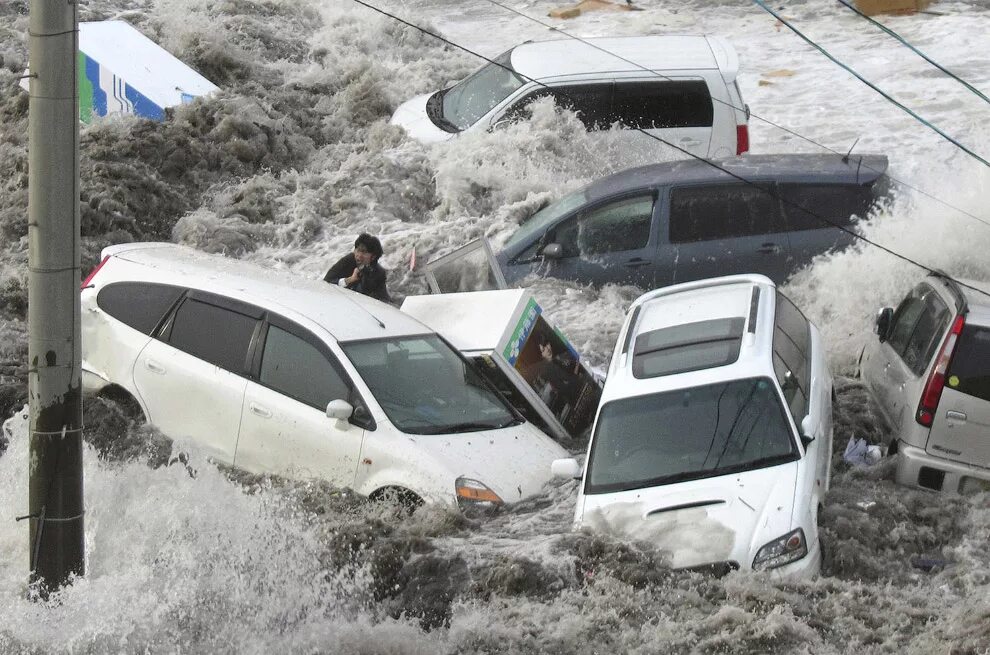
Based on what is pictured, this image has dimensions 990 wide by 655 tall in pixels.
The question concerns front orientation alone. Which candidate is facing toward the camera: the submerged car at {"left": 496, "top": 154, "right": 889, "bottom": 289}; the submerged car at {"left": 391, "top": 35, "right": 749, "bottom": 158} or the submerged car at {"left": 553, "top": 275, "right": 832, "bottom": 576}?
the submerged car at {"left": 553, "top": 275, "right": 832, "bottom": 576}

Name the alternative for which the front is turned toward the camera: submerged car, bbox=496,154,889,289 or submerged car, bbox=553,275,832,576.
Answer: submerged car, bbox=553,275,832,576

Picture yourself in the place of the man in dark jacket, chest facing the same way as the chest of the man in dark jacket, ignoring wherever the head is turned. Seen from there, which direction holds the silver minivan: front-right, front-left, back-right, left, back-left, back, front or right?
left

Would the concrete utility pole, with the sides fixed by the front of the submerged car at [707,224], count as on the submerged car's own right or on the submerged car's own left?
on the submerged car's own left

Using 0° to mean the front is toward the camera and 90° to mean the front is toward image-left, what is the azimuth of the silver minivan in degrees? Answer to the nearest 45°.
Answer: approximately 135°

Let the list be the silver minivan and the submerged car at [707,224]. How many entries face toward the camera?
0

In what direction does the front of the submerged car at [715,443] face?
toward the camera

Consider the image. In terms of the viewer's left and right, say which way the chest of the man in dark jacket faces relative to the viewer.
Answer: facing the viewer and to the left of the viewer

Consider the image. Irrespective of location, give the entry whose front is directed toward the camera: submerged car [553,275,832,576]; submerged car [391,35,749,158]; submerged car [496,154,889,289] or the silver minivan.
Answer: submerged car [553,275,832,576]

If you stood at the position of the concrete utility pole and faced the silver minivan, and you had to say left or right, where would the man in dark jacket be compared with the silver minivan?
left

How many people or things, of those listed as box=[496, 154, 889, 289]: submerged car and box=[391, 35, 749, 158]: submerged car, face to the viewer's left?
2

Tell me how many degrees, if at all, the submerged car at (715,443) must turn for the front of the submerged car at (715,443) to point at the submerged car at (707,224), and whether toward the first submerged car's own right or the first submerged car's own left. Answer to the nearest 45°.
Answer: approximately 180°

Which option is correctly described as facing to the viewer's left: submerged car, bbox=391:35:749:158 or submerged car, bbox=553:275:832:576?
submerged car, bbox=391:35:749:158

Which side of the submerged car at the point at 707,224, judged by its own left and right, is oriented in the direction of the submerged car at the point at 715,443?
left

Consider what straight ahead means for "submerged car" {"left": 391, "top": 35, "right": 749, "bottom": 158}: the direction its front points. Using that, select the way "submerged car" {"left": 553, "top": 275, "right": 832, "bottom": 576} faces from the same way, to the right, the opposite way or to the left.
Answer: to the left

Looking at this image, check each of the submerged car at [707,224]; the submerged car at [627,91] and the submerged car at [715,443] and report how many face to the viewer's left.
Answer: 2

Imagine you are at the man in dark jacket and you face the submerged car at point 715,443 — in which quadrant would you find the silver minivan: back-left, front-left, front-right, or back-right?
front-left

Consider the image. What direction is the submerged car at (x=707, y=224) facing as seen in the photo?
to the viewer's left

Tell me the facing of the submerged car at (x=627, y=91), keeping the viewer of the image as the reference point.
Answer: facing to the left of the viewer

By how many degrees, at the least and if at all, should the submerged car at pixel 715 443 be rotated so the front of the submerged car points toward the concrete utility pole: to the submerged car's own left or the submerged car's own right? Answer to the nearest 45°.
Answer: approximately 45° to the submerged car's own right
